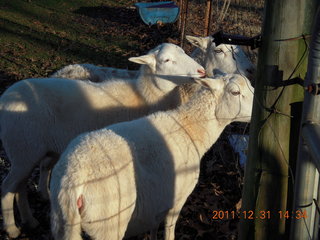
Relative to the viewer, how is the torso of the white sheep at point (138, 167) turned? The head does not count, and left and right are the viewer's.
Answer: facing away from the viewer and to the right of the viewer

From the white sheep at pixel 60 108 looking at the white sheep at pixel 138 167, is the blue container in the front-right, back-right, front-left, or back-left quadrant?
back-left

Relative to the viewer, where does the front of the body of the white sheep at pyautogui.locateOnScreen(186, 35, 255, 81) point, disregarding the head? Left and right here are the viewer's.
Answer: facing to the right of the viewer

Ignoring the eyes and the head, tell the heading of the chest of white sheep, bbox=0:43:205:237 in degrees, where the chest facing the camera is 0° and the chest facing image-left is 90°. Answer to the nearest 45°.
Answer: approximately 270°

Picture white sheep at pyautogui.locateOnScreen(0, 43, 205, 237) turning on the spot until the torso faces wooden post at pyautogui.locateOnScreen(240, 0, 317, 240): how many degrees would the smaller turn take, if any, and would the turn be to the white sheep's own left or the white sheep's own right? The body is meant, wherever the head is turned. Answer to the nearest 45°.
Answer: approximately 45° to the white sheep's own right

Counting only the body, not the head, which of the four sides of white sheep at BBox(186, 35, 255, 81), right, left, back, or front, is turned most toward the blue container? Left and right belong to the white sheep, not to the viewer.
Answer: left

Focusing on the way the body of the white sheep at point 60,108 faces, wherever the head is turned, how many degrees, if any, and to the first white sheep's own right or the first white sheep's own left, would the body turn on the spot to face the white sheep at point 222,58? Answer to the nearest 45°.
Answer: approximately 45° to the first white sheep's own left
